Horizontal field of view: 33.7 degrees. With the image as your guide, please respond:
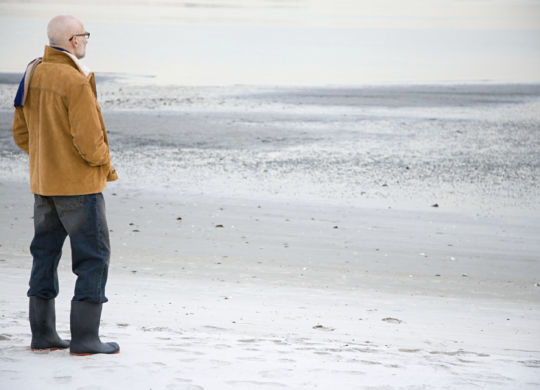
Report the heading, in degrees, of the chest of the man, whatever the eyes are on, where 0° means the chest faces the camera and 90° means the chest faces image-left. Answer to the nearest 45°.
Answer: approximately 225°
